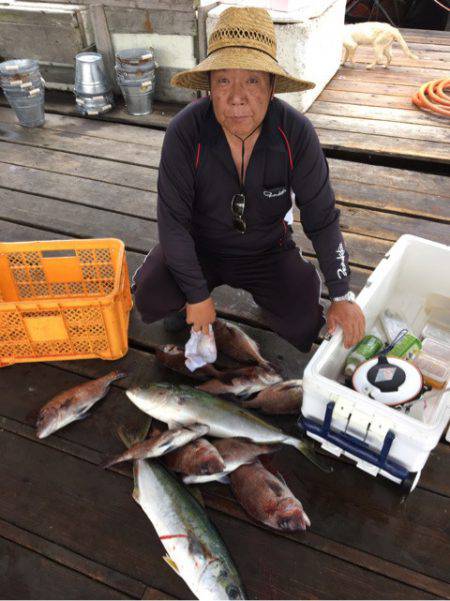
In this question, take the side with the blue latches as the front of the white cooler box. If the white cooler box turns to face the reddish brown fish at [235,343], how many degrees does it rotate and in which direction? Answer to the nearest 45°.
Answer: approximately 90° to its right

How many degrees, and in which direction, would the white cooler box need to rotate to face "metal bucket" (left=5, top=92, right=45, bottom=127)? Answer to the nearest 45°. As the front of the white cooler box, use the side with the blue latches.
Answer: approximately 90° to its right

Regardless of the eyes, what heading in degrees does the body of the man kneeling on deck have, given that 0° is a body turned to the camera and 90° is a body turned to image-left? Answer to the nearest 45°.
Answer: approximately 0°

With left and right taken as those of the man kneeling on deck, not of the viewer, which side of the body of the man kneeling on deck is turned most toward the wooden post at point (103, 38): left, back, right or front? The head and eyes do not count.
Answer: back

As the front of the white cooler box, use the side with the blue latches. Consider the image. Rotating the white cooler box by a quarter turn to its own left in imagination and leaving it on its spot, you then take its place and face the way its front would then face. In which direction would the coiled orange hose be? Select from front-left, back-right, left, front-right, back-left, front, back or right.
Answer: back-left
